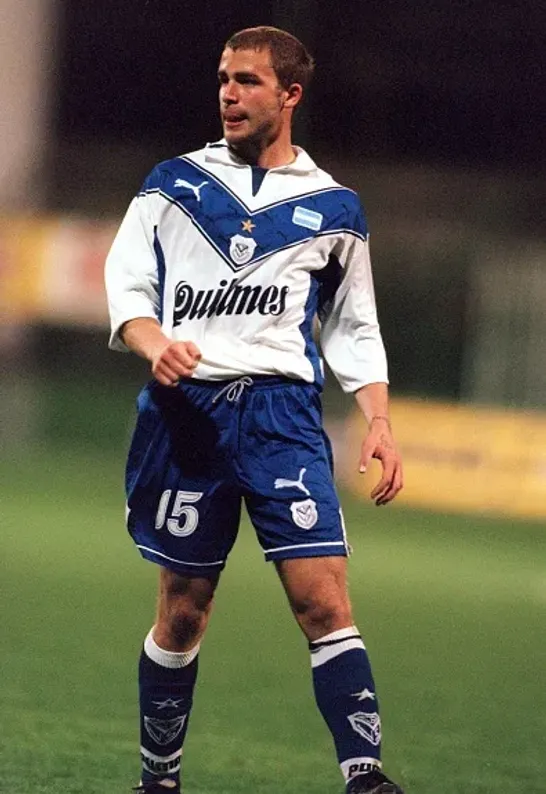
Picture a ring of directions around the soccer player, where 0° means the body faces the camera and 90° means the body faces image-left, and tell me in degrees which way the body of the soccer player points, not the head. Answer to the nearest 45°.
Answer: approximately 0°

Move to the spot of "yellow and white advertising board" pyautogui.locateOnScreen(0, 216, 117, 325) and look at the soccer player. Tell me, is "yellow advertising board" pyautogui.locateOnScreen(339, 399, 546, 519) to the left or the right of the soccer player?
left

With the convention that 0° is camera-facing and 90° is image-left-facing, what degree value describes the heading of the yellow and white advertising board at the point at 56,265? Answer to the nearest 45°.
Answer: approximately 0°

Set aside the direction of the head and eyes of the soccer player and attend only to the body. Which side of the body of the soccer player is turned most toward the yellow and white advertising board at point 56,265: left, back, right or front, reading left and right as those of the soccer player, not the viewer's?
back

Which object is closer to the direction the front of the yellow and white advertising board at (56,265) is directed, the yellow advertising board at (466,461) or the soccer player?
the soccer player

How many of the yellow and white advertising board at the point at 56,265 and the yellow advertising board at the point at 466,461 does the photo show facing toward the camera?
2

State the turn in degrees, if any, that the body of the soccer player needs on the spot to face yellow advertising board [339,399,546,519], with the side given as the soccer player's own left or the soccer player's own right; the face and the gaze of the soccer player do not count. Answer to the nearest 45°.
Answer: approximately 180°

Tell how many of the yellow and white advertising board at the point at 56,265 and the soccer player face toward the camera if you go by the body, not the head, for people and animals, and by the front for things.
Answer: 2

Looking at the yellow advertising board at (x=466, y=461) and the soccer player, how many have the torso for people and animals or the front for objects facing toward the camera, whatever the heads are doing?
2
